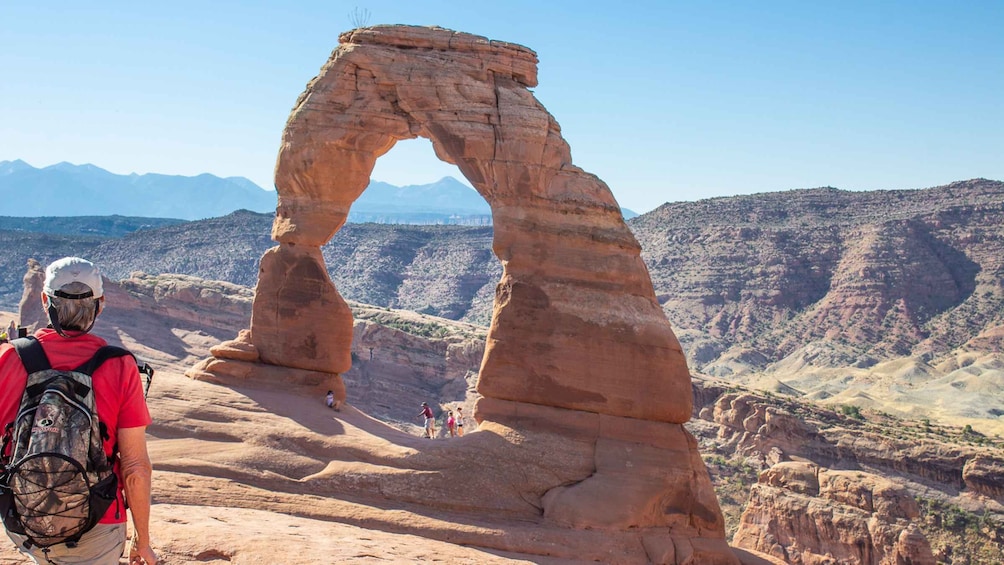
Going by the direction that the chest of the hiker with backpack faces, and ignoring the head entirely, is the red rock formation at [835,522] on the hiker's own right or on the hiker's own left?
on the hiker's own right

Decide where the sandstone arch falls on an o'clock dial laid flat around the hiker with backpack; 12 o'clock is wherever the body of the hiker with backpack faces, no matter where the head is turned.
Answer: The sandstone arch is roughly at 1 o'clock from the hiker with backpack.

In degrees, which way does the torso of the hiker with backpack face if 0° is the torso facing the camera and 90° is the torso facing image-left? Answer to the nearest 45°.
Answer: approximately 180°

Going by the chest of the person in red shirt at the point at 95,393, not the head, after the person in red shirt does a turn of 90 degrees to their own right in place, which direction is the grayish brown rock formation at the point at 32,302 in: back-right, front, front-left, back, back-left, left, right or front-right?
left

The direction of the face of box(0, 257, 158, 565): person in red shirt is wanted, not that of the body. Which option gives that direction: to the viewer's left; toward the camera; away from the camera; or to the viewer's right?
away from the camera

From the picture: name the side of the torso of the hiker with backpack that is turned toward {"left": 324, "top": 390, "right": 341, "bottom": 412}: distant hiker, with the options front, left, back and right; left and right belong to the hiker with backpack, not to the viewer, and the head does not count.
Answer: front

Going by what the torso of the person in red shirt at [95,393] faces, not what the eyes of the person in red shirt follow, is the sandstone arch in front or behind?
in front

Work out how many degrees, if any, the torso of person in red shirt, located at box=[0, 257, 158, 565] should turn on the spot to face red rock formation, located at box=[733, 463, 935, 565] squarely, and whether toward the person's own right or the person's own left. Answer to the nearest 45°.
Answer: approximately 45° to the person's own right
